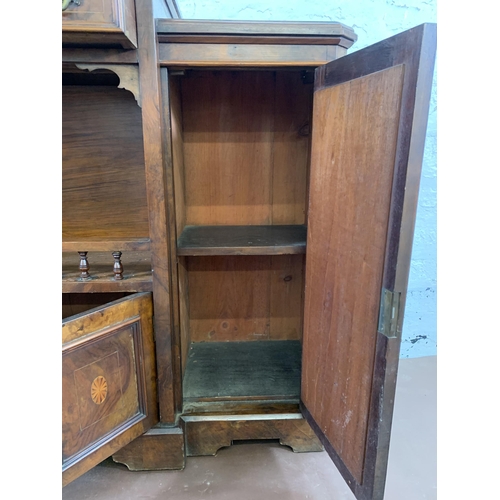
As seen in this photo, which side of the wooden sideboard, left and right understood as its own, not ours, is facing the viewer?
front
